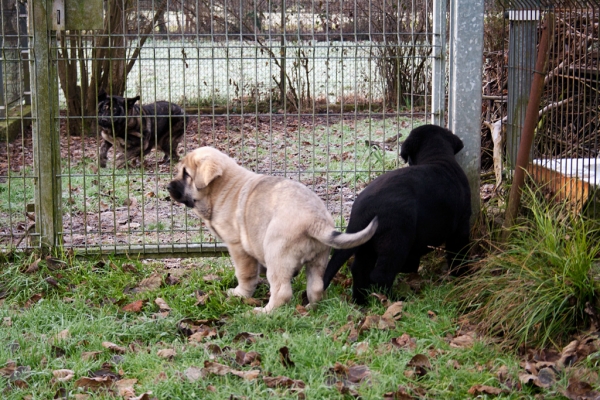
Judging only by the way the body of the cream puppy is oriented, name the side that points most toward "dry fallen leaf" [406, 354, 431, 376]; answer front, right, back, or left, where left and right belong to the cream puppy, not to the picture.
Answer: back

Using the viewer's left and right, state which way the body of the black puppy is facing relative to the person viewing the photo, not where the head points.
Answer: facing away from the viewer and to the right of the viewer

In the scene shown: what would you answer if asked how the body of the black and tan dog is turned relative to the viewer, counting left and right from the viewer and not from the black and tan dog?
facing the viewer and to the left of the viewer

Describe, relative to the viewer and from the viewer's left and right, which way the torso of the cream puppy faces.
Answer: facing away from the viewer and to the left of the viewer

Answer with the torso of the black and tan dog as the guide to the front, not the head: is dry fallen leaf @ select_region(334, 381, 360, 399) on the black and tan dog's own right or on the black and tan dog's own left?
on the black and tan dog's own left

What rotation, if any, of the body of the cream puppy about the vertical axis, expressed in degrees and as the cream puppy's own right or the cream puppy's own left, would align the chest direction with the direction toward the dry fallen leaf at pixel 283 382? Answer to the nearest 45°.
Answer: approximately 135° to the cream puppy's own left

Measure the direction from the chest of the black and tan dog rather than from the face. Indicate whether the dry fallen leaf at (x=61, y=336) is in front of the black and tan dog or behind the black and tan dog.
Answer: in front

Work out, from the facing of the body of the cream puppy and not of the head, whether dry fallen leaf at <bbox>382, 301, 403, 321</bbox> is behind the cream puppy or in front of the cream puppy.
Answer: behind

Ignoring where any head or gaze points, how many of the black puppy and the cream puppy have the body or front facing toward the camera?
0

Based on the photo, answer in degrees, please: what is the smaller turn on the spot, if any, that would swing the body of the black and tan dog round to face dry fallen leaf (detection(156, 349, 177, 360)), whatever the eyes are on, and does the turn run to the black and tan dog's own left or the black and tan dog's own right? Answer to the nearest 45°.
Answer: approximately 45° to the black and tan dog's own left

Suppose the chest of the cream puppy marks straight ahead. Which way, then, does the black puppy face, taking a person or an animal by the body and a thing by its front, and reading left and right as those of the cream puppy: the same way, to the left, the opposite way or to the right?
to the right
